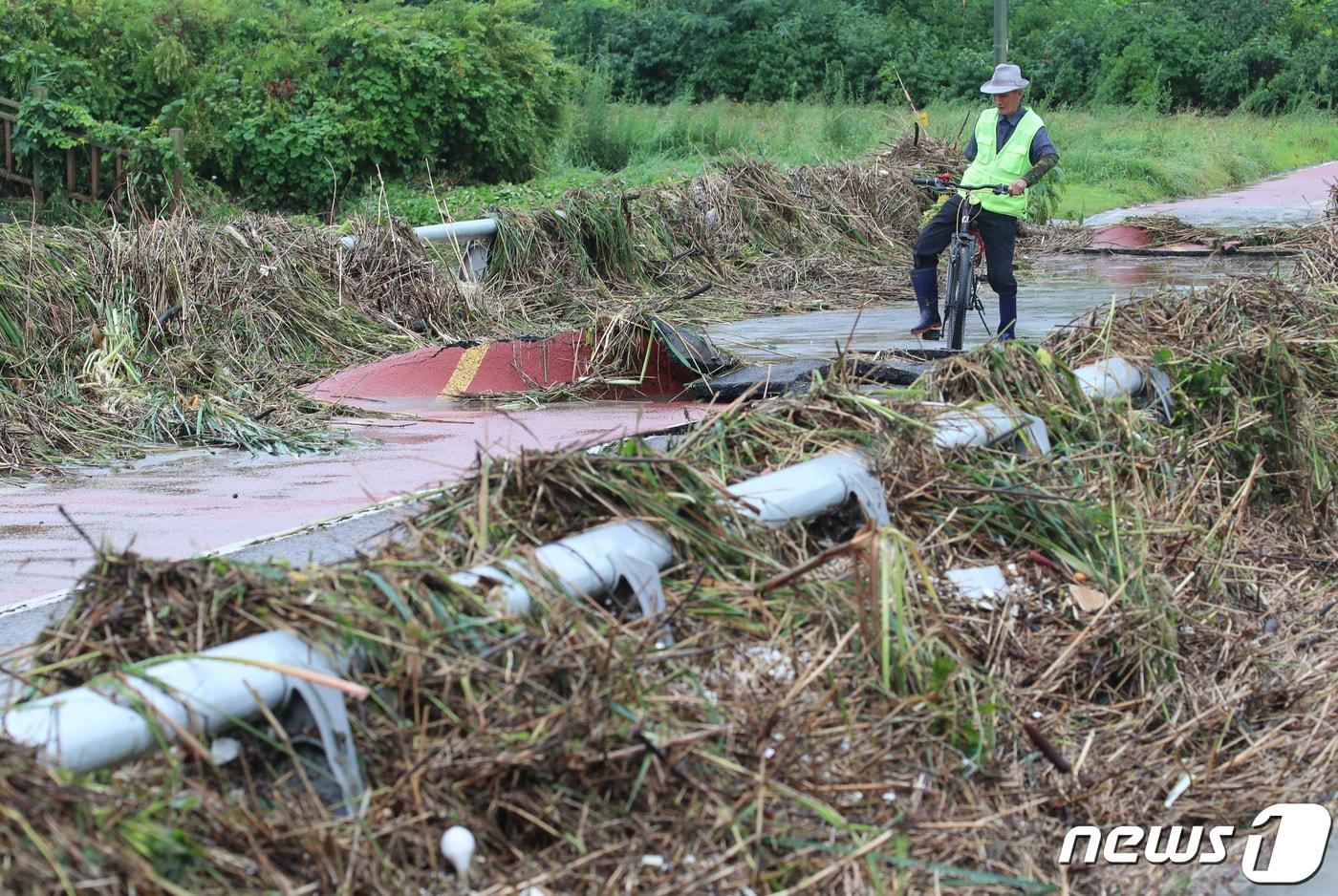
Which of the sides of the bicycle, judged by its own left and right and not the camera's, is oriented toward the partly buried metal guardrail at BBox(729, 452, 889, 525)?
front

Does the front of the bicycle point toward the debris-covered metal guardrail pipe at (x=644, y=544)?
yes

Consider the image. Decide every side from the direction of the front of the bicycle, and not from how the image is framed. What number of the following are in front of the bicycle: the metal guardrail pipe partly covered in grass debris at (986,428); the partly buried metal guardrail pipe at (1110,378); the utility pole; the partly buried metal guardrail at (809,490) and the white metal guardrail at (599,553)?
4

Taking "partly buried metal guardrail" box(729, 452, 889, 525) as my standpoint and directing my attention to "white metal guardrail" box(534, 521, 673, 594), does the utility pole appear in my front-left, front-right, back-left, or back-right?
back-right

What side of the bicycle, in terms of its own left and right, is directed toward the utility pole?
back

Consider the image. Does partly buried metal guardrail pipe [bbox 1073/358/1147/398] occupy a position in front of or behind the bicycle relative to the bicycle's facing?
in front

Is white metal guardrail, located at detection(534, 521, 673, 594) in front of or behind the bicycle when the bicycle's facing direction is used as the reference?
in front

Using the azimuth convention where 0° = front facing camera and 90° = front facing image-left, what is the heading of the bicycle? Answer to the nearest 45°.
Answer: approximately 0°

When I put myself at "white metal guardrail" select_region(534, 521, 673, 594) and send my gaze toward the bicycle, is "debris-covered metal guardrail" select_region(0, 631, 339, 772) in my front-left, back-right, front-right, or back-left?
back-left

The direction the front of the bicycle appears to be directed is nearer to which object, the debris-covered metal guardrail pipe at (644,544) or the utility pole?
the debris-covered metal guardrail pipe

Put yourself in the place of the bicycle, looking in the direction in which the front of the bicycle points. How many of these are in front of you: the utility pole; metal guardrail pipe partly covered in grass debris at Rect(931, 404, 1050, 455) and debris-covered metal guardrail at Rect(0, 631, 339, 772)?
2

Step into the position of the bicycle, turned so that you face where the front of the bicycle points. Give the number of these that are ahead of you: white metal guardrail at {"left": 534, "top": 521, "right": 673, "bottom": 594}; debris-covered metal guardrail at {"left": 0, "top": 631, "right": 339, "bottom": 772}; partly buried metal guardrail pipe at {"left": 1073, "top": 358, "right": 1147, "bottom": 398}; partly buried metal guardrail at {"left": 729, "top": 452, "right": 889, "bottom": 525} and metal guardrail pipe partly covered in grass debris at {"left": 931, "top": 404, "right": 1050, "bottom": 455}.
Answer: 5
